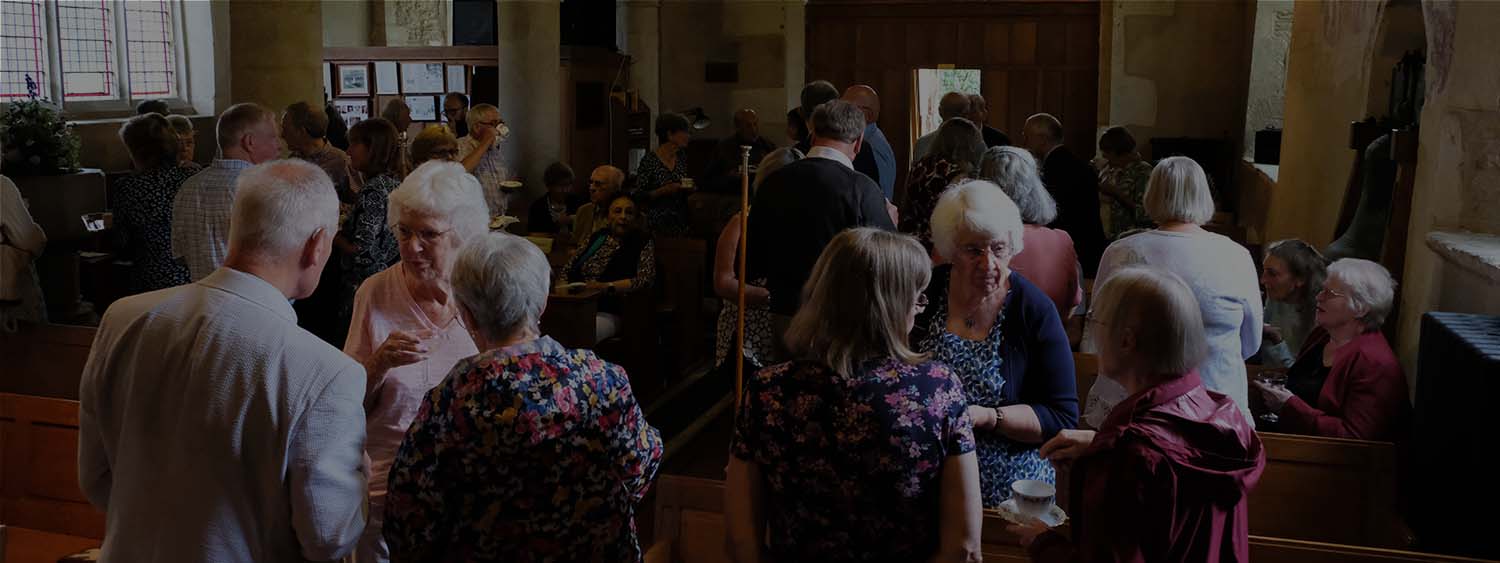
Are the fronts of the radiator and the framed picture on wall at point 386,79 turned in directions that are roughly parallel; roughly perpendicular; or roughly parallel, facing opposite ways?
roughly perpendicular

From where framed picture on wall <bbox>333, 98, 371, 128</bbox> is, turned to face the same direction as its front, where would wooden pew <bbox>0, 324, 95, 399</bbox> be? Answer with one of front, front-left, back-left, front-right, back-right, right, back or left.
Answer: front

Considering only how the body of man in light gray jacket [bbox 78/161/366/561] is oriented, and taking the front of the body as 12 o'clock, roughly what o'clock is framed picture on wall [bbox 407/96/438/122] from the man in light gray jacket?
The framed picture on wall is roughly at 11 o'clock from the man in light gray jacket.

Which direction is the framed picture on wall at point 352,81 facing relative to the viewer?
toward the camera

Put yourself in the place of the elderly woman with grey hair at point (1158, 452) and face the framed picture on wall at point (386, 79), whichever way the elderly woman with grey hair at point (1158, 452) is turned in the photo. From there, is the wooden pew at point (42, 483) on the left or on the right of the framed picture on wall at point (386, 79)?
left

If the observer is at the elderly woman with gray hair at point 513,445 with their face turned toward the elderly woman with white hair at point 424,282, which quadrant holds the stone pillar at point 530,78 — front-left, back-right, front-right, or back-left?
front-right

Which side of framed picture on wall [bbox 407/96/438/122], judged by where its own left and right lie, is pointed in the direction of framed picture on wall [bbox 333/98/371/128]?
right

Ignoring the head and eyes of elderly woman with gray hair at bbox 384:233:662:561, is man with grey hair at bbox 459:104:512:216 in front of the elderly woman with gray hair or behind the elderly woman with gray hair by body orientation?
in front

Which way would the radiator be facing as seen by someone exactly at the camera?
facing the viewer and to the left of the viewer

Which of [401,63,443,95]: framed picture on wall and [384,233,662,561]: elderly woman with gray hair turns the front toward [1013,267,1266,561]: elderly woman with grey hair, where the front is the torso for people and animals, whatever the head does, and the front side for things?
the framed picture on wall

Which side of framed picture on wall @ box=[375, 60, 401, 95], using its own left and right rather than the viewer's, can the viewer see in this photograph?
front

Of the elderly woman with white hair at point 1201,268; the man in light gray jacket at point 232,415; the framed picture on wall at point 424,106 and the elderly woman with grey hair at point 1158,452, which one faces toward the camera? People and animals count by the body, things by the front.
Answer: the framed picture on wall

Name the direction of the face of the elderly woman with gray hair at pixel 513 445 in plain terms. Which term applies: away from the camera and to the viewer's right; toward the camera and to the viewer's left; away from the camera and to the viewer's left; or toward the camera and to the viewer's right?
away from the camera and to the viewer's left

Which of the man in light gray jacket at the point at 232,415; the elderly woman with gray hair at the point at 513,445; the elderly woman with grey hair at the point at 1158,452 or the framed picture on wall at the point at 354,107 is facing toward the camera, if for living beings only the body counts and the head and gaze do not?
the framed picture on wall

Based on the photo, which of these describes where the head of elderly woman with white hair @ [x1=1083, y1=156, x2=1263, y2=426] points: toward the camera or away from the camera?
away from the camera
